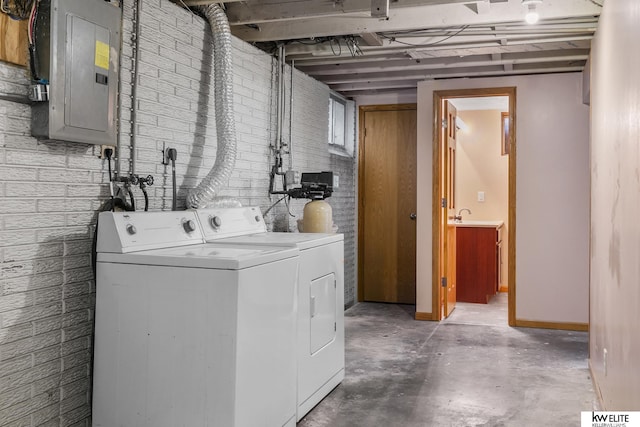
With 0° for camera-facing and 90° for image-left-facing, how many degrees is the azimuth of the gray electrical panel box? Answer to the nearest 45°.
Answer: approximately 315°

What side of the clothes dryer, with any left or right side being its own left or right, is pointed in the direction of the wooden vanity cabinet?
left

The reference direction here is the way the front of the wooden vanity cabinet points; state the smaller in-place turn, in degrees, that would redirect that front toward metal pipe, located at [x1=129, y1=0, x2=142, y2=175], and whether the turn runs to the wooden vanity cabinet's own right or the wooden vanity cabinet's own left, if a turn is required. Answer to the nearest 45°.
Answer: approximately 90° to the wooden vanity cabinet's own right

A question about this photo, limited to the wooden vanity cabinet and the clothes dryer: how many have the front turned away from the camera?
0

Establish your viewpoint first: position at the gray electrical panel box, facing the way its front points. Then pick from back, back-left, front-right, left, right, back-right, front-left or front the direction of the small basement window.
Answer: left

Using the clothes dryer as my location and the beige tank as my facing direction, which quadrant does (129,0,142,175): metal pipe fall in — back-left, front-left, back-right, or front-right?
back-left

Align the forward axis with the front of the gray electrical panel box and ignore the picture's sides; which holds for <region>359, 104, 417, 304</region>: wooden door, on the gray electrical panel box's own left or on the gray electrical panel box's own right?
on the gray electrical panel box's own left

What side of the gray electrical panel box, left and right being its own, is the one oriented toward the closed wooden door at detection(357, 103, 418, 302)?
left
